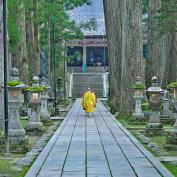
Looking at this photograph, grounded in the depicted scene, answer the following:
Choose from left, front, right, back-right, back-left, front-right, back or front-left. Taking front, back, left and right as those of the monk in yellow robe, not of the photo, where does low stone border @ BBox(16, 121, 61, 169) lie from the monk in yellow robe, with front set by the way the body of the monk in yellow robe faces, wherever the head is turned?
back

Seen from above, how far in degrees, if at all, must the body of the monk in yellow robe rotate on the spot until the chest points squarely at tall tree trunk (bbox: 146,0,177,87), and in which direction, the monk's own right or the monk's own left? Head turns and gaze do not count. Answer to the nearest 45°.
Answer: approximately 45° to the monk's own right

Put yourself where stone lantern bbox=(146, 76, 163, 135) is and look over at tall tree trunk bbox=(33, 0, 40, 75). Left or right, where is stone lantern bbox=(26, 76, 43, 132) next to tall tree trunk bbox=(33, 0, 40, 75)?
left

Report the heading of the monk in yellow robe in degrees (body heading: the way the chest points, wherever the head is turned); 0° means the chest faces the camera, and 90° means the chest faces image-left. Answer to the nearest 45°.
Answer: approximately 180°

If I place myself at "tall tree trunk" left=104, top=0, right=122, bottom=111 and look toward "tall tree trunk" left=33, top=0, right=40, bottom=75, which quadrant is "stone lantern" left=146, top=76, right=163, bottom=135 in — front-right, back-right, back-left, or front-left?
back-left
